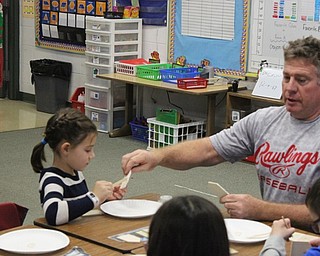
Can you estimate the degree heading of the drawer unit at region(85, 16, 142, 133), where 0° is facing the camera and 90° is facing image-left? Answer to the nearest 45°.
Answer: approximately 45°

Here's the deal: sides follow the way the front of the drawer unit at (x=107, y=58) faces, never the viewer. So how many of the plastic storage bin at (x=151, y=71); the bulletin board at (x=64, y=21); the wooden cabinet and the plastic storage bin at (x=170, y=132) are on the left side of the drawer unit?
3

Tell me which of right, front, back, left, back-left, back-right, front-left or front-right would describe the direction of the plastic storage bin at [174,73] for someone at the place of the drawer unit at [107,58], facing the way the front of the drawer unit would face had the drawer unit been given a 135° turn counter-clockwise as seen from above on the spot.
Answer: front-right

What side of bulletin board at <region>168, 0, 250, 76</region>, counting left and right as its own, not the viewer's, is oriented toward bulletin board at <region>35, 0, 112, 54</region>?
right

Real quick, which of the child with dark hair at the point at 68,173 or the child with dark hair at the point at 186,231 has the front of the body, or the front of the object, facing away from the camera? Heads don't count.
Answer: the child with dark hair at the point at 186,231

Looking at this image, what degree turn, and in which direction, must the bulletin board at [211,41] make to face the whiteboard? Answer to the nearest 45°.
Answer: approximately 90° to its left

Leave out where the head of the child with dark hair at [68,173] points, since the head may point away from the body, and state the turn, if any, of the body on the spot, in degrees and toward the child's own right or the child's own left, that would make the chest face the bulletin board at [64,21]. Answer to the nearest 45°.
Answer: approximately 90° to the child's own left

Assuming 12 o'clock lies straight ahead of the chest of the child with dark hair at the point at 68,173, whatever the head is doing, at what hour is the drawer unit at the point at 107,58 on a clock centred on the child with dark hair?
The drawer unit is roughly at 9 o'clock from the child with dark hair.

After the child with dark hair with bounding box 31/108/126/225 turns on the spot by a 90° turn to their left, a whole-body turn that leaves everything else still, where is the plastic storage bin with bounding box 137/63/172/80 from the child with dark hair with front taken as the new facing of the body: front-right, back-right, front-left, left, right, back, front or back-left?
front

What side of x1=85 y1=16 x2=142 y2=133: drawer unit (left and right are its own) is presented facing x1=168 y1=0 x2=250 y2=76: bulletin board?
left

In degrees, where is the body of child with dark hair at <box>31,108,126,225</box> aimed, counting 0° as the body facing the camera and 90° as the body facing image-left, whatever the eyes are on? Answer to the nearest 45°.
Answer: approximately 270°

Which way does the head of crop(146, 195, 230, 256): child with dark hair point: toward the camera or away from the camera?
away from the camera
